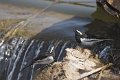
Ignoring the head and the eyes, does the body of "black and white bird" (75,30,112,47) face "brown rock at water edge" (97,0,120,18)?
no

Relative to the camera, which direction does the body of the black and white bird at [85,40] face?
to the viewer's left
